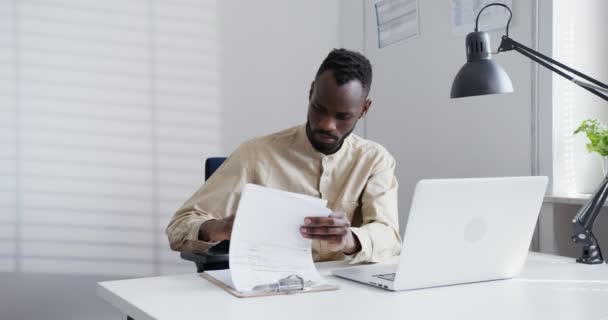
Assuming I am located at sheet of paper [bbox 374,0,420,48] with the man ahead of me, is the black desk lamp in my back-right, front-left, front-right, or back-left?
front-left

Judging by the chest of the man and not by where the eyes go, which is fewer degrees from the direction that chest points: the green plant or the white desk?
the white desk

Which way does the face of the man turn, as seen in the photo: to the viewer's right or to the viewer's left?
to the viewer's left

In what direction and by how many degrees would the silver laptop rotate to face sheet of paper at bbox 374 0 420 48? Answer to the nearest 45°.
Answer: approximately 45° to its right

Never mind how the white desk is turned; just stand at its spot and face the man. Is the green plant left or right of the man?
right

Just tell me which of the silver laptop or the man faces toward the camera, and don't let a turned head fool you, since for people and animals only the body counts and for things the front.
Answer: the man

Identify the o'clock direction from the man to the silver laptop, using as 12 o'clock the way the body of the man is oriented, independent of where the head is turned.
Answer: The silver laptop is roughly at 11 o'clock from the man.

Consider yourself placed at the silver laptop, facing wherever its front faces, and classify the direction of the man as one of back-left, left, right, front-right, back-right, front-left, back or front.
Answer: front

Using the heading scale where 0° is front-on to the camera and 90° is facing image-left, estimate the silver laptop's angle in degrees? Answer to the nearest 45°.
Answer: approximately 135°

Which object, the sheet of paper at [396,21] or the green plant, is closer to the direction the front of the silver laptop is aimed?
the sheet of paper

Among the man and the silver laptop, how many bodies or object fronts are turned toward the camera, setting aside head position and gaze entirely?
1

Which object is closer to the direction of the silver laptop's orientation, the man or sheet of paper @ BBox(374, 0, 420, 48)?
the man

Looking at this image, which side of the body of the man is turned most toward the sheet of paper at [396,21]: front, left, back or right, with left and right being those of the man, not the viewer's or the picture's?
back

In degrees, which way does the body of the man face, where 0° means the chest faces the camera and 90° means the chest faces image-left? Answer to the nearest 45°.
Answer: approximately 0°
